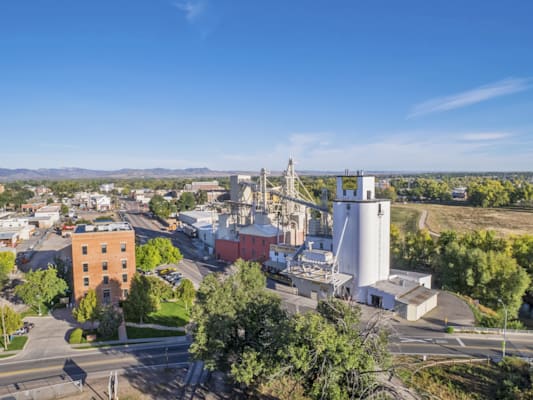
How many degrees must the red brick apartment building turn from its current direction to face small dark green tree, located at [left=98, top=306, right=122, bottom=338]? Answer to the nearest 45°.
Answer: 0° — it already faces it

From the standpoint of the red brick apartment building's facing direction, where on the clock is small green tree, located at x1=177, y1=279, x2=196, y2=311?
The small green tree is roughly at 10 o'clock from the red brick apartment building.

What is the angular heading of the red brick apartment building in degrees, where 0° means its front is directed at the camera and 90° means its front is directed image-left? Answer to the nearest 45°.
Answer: approximately 0°

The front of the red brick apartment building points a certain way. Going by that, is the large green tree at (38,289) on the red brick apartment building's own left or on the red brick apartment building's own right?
on the red brick apartment building's own right

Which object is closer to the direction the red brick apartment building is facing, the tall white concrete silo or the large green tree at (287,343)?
the large green tree

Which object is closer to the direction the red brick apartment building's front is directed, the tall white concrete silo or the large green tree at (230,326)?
the large green tree

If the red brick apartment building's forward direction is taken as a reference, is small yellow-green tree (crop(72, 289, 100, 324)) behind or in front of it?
in front

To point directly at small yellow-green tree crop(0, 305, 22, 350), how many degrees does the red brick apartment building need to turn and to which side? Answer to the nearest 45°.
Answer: approximately 45° to its right

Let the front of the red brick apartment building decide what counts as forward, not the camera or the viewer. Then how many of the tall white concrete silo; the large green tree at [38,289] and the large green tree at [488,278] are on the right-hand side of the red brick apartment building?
1

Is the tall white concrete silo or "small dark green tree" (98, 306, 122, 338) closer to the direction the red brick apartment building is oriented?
the small dark green tree

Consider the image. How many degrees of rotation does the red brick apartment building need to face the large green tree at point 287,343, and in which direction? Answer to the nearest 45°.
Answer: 0° — it already faces it

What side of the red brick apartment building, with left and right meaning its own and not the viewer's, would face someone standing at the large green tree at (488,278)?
left

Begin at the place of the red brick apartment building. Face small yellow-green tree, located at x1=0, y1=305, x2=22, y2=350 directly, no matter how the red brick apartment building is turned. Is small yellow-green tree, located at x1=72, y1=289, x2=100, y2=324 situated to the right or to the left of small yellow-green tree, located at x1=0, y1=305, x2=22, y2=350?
left

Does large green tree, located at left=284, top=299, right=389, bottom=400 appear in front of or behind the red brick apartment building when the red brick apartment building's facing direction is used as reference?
in front
